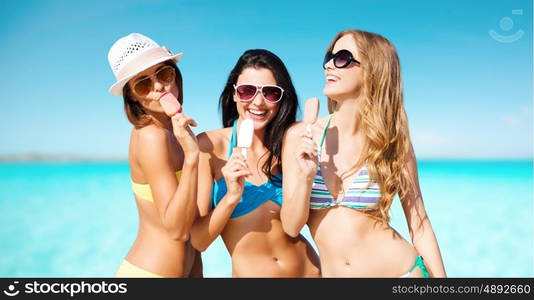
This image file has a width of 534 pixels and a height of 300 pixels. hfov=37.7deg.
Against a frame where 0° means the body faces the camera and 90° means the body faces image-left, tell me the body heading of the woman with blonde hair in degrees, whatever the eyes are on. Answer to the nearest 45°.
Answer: approximately 45°

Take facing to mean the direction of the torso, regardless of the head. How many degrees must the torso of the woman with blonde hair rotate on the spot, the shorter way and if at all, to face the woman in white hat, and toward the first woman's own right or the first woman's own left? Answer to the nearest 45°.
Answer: approximately 45° to the first woman's own right

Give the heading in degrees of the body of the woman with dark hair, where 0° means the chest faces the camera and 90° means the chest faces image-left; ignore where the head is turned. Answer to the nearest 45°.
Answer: approximately 0°

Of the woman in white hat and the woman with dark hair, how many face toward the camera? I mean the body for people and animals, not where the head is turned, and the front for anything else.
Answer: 1

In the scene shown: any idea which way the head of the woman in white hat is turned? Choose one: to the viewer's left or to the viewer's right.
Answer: to the viewer's right

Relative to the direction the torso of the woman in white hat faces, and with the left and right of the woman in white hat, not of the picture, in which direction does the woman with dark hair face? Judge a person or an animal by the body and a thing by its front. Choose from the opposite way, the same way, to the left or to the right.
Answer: to the right

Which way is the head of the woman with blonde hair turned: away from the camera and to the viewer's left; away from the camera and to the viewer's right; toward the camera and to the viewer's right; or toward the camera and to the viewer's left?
toward the camera and to the viewer's left

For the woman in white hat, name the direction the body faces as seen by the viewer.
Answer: to the viewer's right

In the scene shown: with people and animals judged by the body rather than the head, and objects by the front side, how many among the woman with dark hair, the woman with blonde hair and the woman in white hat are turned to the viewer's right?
1
